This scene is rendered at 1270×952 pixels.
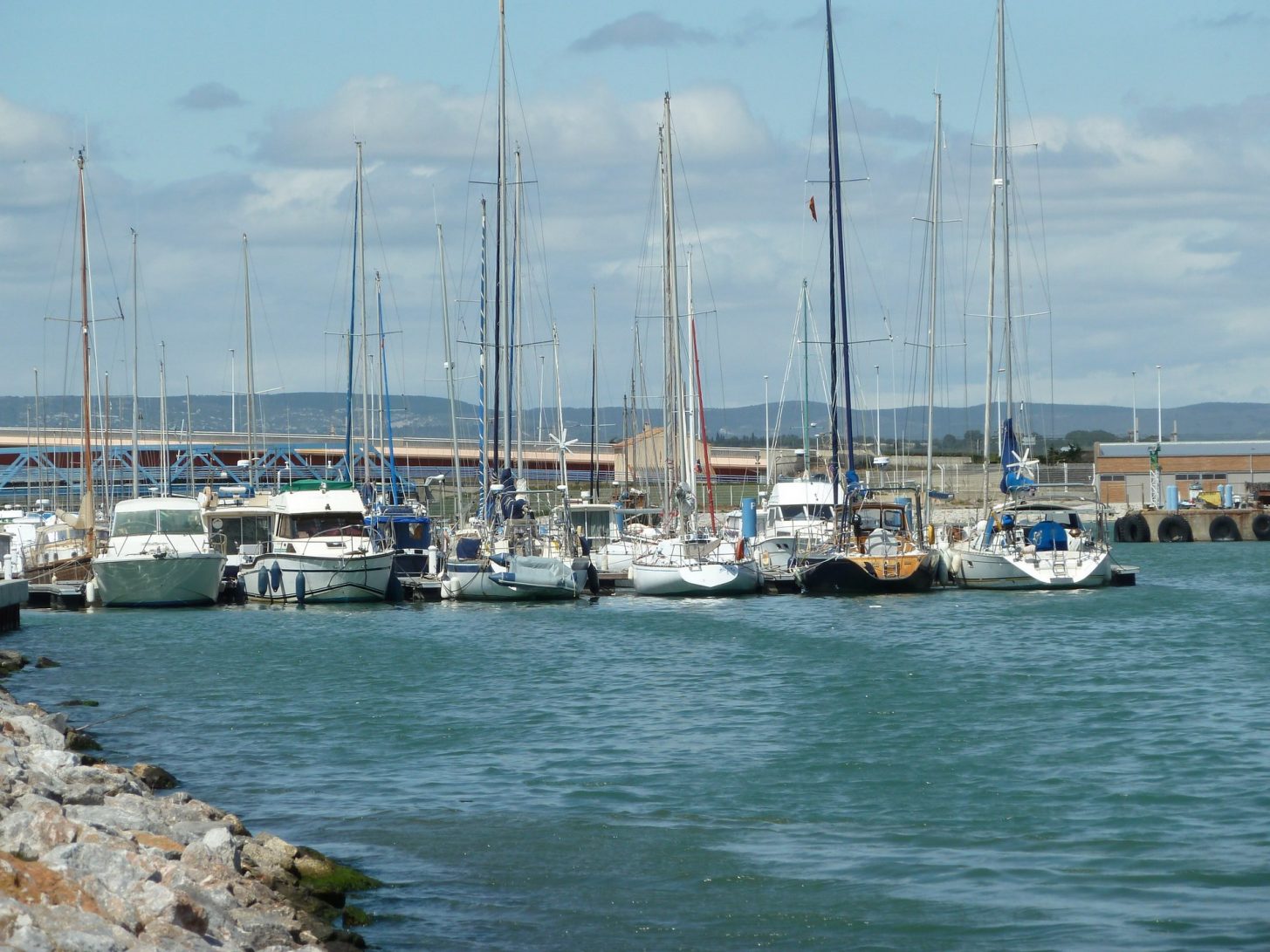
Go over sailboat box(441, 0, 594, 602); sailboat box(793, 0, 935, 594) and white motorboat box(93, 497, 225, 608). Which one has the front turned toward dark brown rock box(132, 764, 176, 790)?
the white motorboat

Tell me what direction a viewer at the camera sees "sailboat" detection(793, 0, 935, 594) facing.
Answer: facing away from the viewer

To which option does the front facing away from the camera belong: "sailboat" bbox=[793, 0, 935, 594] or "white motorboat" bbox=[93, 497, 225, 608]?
the sailboat

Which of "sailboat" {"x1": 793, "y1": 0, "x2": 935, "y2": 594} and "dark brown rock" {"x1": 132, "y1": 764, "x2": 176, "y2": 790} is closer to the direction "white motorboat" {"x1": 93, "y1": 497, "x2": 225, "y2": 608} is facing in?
the dark brown rock

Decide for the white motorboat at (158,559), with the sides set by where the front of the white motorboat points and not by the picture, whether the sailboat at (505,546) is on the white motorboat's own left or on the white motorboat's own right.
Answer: on the white motorboat's own left

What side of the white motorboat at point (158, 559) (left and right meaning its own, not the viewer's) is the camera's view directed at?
front

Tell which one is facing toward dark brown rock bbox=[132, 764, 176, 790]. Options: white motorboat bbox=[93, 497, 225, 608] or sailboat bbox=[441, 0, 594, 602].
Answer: the white motorboat

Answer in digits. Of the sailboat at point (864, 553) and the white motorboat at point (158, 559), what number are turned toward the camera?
1

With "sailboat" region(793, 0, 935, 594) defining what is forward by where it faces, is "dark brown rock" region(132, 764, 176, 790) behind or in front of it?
behind
